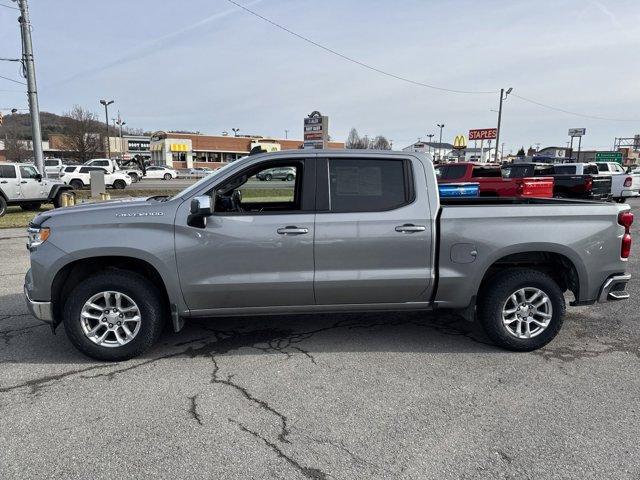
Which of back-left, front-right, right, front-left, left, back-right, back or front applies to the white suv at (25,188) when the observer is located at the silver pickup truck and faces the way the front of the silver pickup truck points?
front-right

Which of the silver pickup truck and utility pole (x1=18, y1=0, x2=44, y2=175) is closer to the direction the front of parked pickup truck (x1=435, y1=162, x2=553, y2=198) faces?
the utility pole

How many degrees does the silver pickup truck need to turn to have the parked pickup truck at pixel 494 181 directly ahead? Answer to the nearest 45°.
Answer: approximately 135° to its right

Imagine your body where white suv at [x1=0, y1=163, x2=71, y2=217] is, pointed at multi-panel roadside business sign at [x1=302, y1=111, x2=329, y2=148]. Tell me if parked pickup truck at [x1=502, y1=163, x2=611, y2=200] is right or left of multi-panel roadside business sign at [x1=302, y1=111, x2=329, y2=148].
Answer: right

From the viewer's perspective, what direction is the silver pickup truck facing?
to the viewer's left

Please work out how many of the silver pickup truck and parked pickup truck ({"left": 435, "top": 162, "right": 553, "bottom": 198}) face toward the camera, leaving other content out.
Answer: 0

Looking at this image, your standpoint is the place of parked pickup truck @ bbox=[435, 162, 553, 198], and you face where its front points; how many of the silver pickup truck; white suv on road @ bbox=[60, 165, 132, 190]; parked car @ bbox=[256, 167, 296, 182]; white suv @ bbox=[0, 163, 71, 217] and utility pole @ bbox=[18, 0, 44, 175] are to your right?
0

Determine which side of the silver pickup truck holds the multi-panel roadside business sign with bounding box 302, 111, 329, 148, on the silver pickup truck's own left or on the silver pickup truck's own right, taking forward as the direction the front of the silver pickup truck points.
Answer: on the silver pickup truck's own right

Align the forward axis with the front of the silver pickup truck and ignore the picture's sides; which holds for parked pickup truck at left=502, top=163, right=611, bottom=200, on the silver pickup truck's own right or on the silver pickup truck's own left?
on the silver pickup truck's own right

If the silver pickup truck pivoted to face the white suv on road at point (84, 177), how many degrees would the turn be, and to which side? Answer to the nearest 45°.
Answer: approximately 45° to its right

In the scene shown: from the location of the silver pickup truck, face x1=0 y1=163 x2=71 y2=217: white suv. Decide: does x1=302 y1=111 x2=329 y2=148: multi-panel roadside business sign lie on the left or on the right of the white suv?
right

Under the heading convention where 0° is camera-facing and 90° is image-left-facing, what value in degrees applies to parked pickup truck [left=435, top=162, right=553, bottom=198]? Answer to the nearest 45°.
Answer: approximately 135°

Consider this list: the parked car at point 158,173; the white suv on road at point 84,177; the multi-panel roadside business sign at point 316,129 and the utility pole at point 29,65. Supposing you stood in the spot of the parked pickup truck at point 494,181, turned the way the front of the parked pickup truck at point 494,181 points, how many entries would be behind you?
0

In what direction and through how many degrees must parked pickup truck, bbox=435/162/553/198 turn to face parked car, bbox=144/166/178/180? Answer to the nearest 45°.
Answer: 0° — it already faces it

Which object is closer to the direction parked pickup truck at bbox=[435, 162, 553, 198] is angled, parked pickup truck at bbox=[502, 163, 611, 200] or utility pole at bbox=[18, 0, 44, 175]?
the utility pole

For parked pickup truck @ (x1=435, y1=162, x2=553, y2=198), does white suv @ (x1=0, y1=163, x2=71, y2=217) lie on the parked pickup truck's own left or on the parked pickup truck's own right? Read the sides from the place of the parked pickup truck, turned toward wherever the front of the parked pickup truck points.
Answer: on the parked pickup truck's own left

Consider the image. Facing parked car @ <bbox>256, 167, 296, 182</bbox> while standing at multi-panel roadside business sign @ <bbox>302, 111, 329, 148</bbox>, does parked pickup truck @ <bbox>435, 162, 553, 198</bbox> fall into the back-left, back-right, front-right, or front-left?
front-left
